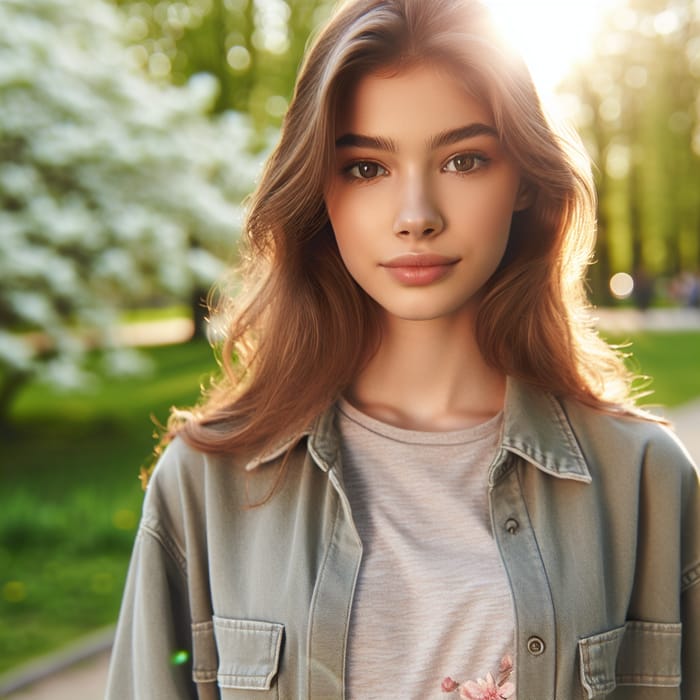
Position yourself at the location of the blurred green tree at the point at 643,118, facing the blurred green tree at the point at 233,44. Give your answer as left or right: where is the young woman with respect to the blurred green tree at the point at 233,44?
left

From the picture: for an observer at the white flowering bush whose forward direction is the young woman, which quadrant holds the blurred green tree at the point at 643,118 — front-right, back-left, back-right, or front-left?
back-left

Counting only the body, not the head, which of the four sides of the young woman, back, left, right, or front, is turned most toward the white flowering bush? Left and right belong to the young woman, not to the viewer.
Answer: back

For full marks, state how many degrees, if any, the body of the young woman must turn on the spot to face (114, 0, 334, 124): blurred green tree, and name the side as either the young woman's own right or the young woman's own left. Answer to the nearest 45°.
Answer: approximately 180°

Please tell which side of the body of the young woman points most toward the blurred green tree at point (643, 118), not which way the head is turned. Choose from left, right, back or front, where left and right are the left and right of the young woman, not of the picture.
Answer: back

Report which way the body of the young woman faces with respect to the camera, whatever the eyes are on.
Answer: toward the camera
